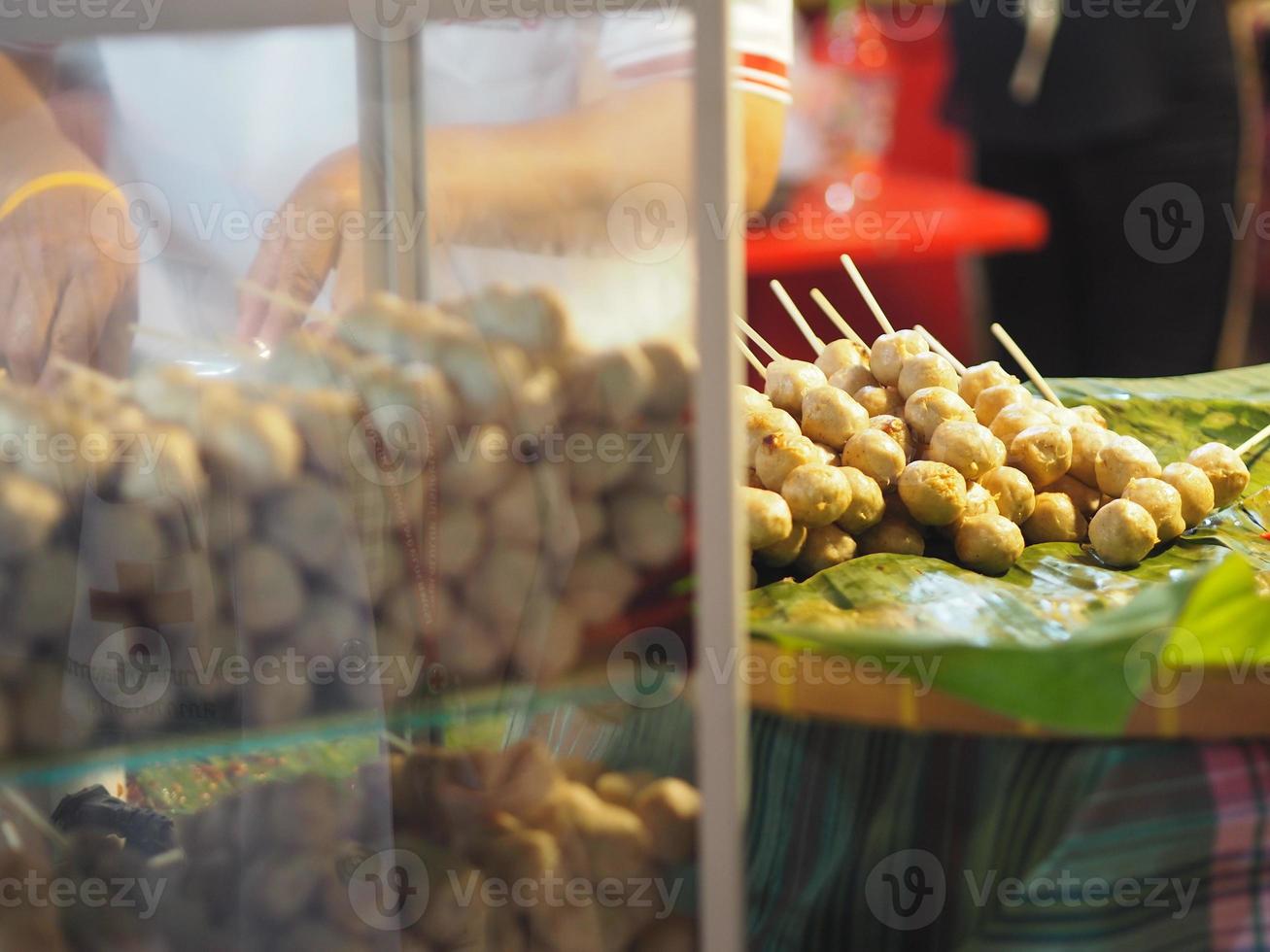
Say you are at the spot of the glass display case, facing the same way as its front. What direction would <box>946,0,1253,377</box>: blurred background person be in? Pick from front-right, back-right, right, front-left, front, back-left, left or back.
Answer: back-left

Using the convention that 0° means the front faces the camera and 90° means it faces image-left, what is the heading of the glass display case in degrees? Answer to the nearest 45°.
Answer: approximately 0°
